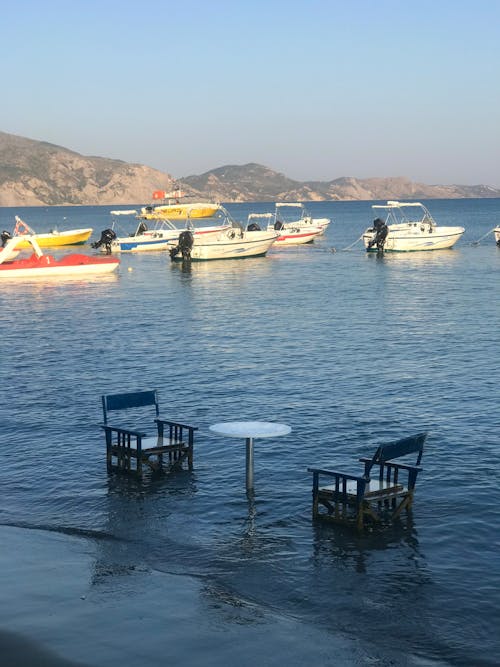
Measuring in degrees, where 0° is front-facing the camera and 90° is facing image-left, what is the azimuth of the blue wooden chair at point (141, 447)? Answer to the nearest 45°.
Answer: approximately 315°

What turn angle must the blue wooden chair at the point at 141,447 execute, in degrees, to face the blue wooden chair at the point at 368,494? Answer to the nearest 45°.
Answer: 0° — it already faces it

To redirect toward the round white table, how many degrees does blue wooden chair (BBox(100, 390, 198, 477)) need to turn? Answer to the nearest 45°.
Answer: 0° — it already faces it
